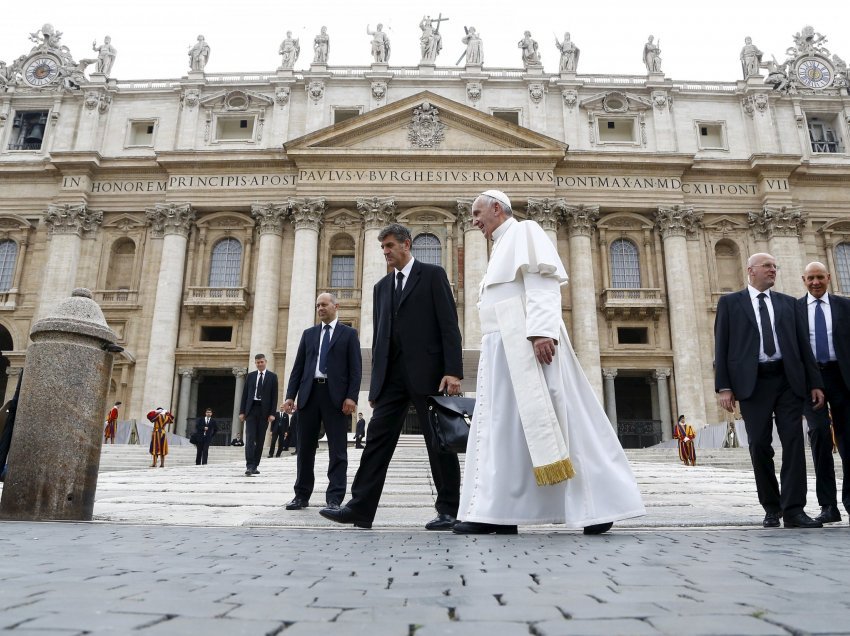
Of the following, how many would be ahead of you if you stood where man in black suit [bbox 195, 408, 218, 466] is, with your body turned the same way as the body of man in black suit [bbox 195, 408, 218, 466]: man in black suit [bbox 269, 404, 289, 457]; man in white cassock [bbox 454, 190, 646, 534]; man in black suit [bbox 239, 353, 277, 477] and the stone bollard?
3

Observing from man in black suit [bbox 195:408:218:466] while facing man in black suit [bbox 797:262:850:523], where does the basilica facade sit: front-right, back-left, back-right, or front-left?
back-left

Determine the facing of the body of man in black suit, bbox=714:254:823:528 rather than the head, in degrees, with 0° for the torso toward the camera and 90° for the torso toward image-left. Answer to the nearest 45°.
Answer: approximately 0°
